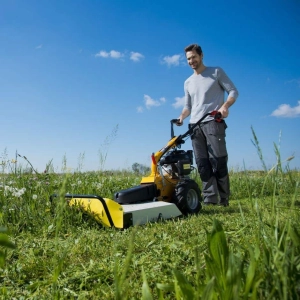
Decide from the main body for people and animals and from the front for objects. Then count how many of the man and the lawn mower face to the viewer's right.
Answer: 0

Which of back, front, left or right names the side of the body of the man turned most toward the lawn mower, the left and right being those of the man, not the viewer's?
front

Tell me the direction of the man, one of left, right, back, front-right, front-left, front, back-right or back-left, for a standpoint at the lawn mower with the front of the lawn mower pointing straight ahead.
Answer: back

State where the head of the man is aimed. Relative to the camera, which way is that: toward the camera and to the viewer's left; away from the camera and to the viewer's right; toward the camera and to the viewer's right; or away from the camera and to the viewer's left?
toward the camera and to the viewer's left

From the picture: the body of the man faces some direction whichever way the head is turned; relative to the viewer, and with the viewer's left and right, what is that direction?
facing the viewer and to the left of the viewer
